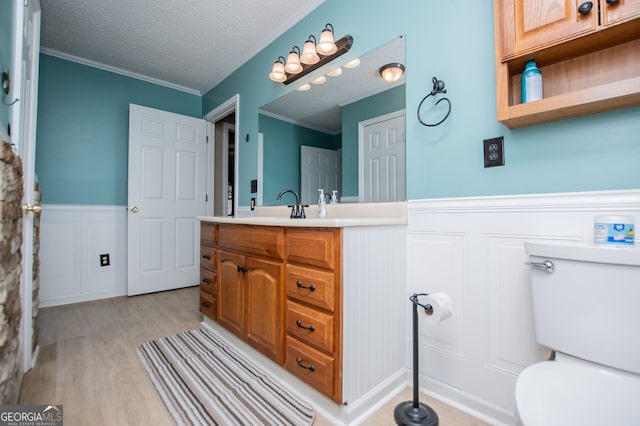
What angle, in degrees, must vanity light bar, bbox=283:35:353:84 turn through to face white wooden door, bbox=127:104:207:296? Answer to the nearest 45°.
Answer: approximately 90° to its right

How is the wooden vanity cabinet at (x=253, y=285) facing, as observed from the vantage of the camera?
facing the viewer and to the left of the viewer

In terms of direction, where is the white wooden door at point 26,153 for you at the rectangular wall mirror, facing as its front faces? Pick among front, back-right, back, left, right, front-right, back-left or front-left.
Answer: front-right

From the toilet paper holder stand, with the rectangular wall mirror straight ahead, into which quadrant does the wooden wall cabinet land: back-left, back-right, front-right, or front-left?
back-right

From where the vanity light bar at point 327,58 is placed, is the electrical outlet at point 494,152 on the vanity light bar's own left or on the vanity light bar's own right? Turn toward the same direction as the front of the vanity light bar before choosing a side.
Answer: on the vanity light bar's own left

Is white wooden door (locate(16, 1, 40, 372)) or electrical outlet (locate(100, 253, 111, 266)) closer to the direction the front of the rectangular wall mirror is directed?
the white wooden door

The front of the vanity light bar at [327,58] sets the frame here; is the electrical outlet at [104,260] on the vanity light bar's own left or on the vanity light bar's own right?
on the vanity light bar's own right

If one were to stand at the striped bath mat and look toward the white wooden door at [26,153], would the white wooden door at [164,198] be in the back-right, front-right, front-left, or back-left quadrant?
front-right

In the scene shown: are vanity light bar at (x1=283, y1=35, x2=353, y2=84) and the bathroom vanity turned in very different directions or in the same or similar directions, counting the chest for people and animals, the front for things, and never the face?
same or similar directions

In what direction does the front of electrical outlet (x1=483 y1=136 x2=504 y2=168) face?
toward the camera

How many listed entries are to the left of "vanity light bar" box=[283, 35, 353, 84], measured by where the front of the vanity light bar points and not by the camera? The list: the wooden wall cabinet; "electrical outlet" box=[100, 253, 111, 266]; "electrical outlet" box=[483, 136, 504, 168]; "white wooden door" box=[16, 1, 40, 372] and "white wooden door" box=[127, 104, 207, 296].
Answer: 2
